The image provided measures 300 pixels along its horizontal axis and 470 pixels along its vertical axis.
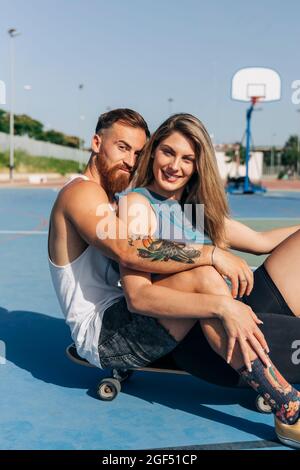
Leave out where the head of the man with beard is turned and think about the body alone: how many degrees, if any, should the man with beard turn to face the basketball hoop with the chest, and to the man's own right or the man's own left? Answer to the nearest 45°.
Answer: approximately 90° to the man's own left

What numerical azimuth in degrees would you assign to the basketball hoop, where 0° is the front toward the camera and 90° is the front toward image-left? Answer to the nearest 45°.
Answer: approximately 0°

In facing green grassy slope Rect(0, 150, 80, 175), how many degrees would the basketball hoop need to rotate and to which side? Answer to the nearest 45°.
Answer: approximately 135° to its right

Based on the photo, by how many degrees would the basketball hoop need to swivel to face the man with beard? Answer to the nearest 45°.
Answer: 0° — it already faces them
